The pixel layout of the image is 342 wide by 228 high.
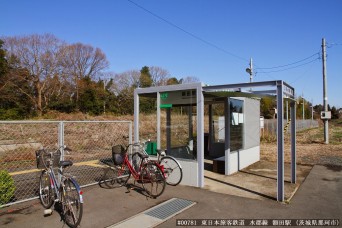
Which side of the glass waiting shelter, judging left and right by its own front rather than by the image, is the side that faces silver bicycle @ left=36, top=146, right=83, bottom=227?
right

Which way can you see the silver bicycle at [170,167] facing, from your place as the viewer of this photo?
facing away from the viewer and to the left of the viewer

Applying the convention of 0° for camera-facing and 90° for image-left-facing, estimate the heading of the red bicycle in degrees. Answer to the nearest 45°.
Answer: approximately 135°

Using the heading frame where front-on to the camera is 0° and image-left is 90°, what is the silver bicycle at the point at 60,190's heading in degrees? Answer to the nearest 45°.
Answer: approximately 135°

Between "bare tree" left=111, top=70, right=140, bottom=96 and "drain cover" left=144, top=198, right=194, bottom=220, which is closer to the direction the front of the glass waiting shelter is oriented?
the drain cover

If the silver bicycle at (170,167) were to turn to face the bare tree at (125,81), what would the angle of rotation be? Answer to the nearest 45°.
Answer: approximately 45° to its right

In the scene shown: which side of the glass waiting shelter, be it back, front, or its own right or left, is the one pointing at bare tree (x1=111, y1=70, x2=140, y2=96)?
back

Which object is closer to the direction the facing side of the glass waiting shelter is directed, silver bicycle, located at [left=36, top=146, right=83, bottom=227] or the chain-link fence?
the silver bicycle
